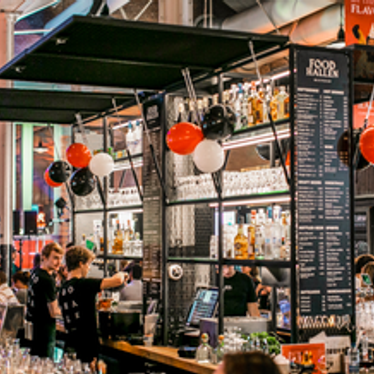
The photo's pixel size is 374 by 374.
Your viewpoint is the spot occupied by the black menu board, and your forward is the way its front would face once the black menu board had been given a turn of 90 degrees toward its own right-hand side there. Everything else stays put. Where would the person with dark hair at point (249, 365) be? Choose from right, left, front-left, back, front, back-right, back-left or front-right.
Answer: left

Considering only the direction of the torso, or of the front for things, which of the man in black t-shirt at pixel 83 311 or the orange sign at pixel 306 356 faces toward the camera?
the orange sign

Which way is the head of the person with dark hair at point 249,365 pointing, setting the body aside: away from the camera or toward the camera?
away from the camera

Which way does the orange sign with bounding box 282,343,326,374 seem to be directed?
toward the camera

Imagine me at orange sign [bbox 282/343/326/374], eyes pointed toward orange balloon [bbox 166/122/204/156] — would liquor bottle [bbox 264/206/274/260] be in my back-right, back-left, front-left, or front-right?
front-right

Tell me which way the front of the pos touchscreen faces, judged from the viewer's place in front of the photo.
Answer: facing the viewer and to the left of the viewer

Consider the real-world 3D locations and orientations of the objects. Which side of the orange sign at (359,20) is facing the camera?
front

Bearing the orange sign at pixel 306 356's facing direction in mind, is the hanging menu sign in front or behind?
behind

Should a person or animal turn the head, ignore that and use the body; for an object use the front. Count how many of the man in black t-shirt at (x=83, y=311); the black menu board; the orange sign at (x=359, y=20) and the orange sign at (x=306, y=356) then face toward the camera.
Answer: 3

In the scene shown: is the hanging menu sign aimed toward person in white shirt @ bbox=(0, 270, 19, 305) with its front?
no

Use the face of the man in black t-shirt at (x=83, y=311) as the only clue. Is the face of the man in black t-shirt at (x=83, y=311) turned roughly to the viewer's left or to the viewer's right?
to the viewer's right

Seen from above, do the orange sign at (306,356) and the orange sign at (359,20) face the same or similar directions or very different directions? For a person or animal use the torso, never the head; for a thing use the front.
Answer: same or similar directions

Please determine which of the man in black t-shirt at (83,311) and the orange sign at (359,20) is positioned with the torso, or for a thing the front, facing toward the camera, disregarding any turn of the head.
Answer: the orange sign

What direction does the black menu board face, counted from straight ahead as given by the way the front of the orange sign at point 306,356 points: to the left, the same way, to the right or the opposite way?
the same way
